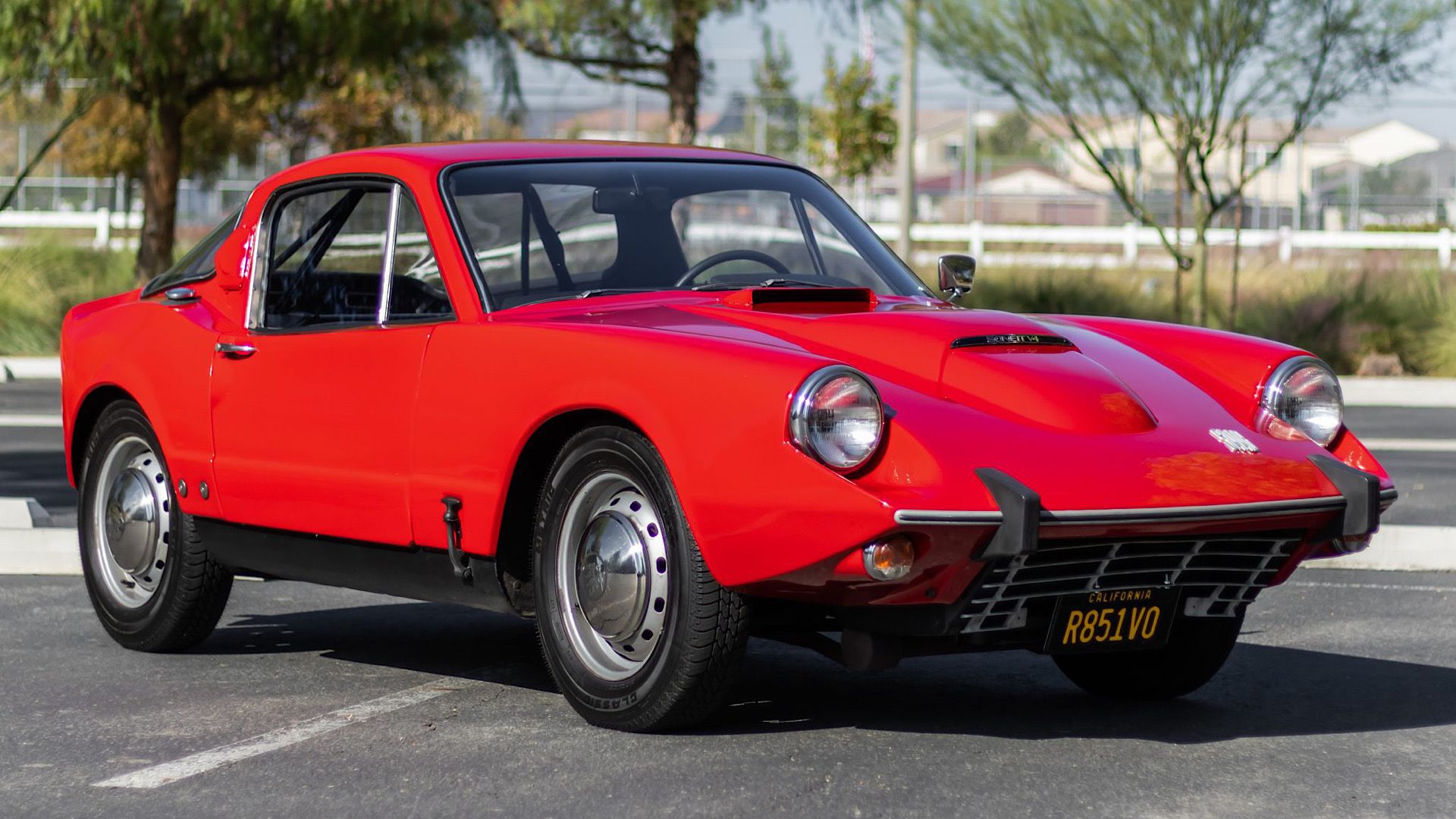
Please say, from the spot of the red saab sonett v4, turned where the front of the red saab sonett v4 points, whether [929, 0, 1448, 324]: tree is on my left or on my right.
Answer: on my left

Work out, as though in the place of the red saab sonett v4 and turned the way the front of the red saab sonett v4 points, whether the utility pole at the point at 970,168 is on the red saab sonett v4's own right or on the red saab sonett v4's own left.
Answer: on the red saab sonett v4's own left

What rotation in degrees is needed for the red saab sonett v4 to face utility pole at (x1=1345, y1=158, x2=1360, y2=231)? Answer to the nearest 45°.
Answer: approximately 135° to its left

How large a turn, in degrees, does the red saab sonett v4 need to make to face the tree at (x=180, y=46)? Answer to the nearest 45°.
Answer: approximately 135° to its left

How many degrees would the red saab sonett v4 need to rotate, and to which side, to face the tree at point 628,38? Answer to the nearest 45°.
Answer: approximately 135° to its left

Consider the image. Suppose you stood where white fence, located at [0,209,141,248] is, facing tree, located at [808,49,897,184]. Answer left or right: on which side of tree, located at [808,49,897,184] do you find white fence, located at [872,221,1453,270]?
right

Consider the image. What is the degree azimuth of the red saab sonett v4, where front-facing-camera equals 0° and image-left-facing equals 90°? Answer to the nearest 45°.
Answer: approximately 315°

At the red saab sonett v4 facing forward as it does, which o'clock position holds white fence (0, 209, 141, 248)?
The white fence is roughly at 7 o'clock from the red saab sonett v4.

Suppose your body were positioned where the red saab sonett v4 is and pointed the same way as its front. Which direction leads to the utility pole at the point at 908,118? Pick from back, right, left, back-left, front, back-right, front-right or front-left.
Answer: back-left
